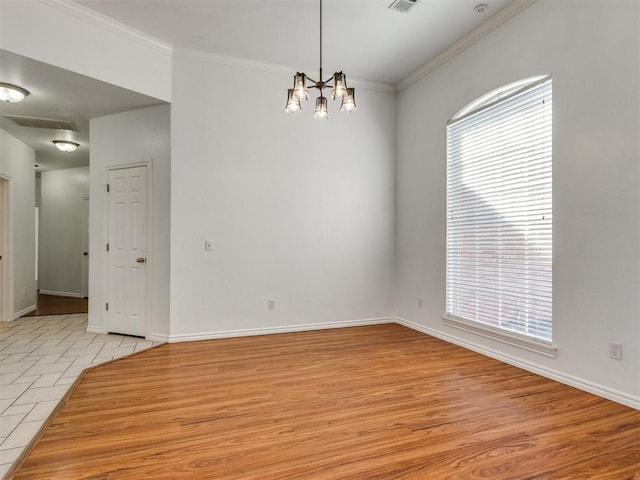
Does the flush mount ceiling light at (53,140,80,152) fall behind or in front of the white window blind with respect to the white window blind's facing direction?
in front

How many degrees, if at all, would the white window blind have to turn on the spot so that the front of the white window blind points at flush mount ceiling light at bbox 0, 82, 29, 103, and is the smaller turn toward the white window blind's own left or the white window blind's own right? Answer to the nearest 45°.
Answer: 0° — it already faces it

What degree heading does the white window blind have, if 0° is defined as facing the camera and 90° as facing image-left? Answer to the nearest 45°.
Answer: approximately 45°

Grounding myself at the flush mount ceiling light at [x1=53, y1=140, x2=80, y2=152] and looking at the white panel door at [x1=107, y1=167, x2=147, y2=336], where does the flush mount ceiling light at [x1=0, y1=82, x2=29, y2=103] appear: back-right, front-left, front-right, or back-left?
front-right

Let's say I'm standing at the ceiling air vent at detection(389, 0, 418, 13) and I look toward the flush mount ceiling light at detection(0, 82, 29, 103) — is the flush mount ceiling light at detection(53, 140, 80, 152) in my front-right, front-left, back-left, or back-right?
front-right

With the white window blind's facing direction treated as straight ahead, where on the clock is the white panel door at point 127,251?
The white panel door is roughly at 1 o'clock from the white window blind.
